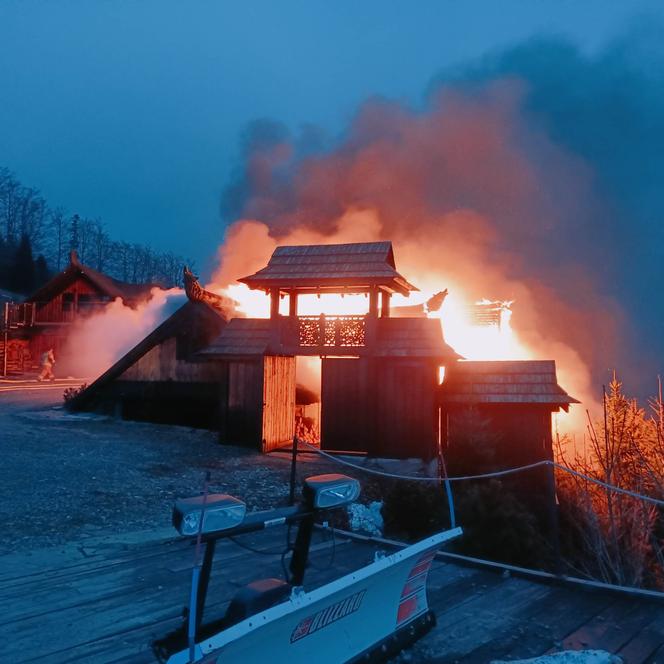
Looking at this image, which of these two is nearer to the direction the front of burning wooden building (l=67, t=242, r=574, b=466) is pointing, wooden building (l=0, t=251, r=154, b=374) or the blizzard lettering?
the blizzard lettering

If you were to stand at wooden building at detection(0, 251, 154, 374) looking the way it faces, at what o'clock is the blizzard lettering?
The blizzard lettering is roughly at 12 o'clock from the wooden building.

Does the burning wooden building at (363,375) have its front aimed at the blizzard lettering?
yes

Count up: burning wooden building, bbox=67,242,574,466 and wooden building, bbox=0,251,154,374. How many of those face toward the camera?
2

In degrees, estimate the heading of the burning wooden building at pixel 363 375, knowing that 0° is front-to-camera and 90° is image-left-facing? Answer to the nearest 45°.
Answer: approximately 0°

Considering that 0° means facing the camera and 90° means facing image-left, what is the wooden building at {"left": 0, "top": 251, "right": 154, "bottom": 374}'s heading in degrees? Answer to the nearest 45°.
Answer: approximately 0°
